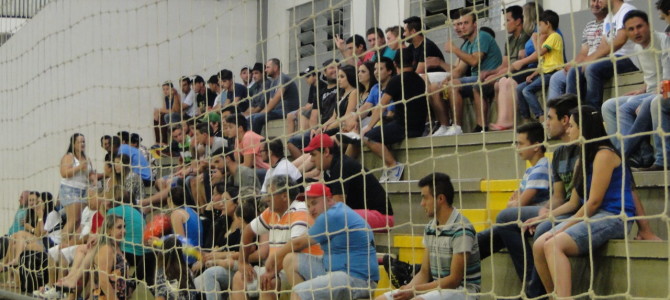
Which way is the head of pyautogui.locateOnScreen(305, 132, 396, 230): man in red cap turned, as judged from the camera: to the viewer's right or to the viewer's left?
to the viewer's left

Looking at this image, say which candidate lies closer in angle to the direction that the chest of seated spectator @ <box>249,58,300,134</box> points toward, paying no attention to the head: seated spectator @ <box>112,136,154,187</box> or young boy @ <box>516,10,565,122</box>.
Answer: the seated spectator

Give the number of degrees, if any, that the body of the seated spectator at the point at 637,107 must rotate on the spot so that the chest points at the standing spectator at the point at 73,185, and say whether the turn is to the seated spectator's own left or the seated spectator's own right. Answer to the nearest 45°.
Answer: approximately 45° to the seated spectator's own right

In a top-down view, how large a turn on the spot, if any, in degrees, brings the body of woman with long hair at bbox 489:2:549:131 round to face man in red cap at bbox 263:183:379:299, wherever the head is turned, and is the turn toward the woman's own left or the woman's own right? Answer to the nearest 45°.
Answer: approximately 45° to the woman's own left

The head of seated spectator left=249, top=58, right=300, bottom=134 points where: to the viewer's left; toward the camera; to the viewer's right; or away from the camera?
to the viewer's left

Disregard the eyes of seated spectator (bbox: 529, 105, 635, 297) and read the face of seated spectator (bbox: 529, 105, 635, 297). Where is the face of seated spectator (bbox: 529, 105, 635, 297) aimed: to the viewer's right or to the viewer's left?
to the viewer's left

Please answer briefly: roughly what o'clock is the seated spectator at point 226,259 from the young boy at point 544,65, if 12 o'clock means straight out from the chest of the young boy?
The seated spectator is roughly at 11 o'clock from the young boy.

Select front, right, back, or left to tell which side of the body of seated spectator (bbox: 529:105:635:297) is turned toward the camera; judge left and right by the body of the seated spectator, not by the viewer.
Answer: left

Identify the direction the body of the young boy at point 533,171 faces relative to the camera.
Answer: to the viewer's left

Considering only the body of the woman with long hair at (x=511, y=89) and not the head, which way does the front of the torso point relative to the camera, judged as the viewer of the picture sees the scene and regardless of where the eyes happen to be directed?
to the viewer's left

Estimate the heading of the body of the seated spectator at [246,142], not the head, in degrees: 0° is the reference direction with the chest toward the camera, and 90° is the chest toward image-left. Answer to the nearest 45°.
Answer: approximately 90°

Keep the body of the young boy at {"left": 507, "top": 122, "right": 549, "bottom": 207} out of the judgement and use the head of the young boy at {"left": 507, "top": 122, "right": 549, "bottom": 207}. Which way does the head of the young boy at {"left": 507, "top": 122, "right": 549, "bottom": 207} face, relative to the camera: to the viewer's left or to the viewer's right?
to the viewer's left

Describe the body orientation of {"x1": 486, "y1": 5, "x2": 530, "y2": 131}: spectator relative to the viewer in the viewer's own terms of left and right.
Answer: facing to the left of the viewer

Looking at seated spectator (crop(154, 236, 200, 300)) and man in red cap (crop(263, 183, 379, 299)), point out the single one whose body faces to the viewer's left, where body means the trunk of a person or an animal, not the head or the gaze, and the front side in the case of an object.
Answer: the man in red cap

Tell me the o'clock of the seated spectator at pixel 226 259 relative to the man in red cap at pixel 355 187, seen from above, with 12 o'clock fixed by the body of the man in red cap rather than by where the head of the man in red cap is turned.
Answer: The seated spectator is roughly at 12 o'clock from the man in red cap.

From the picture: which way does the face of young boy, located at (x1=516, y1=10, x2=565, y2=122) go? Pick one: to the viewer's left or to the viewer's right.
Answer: to the viewer's left

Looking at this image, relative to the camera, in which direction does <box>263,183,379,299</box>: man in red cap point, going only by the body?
to the viewer's left
